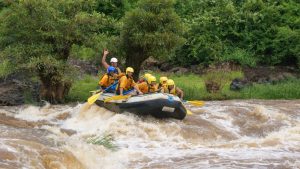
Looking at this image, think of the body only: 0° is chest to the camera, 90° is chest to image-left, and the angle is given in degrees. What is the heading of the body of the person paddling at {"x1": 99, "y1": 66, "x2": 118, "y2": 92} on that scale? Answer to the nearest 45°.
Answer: approximately 315°

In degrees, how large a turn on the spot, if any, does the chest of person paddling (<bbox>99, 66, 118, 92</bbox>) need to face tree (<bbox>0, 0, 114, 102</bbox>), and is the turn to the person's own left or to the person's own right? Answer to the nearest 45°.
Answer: approximately 180°

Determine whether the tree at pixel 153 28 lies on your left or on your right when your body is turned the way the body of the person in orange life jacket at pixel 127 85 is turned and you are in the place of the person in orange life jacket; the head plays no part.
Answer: on your left

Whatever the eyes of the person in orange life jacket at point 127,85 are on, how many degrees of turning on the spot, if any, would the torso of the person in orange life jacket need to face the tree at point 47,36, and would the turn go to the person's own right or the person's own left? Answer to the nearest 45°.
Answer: approximately 180°

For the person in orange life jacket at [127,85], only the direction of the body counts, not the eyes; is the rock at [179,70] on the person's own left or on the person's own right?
on the person's own left

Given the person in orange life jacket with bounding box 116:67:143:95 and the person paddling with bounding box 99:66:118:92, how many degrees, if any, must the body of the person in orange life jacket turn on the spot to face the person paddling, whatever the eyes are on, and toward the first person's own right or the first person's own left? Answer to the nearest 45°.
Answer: approximately 180°

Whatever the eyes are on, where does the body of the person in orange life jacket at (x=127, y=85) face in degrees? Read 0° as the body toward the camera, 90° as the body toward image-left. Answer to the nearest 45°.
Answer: approximately 315°

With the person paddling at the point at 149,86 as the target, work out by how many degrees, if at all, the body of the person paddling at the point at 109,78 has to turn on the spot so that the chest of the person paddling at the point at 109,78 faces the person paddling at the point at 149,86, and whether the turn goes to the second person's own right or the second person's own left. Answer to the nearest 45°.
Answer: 0° — they already face them
